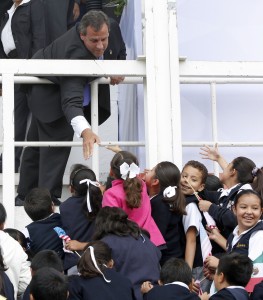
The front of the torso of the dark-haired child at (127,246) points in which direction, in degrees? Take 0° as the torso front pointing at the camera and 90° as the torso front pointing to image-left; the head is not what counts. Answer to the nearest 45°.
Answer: approximately 135°

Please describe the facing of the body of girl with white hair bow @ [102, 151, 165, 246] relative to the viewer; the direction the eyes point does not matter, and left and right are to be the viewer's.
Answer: facing away from the viewer and to the left of the viewer

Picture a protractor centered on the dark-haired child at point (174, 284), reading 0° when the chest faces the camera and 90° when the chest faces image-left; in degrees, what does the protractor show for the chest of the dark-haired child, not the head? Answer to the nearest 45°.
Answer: approximately 180°

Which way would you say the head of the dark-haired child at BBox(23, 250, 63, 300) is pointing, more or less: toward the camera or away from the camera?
away from the camera

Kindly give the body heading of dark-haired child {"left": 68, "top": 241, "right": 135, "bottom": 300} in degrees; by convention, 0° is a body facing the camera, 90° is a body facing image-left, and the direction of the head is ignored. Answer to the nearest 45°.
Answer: approximately 225°

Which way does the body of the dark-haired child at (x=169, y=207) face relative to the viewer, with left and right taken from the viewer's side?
facing away from the viewer and to the left of the viewer

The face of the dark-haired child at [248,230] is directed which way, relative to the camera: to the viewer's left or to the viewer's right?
to the viewer's left

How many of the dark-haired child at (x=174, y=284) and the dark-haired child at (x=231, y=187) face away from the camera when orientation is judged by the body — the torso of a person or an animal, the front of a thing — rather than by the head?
1
